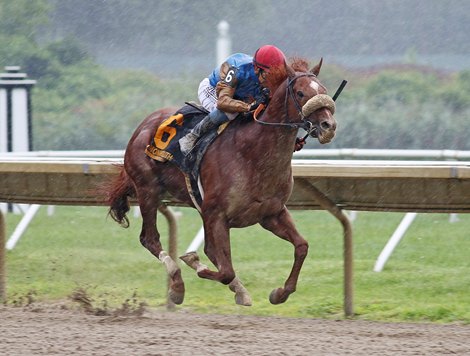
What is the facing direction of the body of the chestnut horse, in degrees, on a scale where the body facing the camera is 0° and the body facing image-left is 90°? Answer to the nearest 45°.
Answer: approximately 315°

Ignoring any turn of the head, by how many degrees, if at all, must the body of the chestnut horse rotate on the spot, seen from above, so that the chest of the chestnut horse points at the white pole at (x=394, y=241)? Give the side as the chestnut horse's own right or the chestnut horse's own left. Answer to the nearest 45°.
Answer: approximately 90° to the chestnut horse's own left

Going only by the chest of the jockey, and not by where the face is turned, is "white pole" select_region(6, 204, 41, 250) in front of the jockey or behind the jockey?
behind

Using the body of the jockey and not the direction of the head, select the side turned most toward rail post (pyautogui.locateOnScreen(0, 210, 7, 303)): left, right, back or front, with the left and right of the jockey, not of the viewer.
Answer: back

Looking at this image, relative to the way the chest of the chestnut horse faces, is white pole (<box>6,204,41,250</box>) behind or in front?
behind

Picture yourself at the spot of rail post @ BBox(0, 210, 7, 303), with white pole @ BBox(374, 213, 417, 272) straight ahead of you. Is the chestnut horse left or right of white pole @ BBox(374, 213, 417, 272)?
right

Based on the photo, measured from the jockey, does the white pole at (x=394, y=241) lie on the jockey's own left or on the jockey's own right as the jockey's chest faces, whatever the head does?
on the jockey's own left
